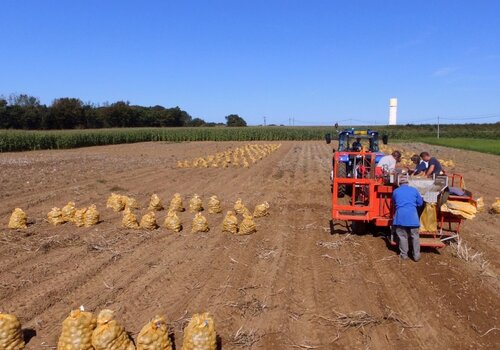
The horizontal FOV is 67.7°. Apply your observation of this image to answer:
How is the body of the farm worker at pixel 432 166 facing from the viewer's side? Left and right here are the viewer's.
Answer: facing to the left of the viewer

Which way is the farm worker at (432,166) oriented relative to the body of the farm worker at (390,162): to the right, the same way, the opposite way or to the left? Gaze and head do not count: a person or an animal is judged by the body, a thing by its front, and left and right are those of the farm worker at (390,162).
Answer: the opposite way

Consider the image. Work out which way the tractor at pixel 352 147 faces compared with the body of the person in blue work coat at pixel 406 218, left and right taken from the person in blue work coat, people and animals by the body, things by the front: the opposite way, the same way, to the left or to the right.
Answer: the same way

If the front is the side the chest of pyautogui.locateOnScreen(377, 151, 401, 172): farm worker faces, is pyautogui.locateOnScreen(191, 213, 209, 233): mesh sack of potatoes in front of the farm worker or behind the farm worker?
behind

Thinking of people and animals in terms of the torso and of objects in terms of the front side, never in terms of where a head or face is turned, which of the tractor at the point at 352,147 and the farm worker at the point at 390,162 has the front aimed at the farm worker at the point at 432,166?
the farm worker at the point at 390,162

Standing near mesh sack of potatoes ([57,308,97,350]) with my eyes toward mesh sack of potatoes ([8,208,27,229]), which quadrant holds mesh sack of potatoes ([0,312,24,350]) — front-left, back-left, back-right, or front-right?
front-left

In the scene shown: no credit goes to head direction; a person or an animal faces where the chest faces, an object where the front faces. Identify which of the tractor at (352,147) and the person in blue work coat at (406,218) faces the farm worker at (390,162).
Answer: the person in blue work coat

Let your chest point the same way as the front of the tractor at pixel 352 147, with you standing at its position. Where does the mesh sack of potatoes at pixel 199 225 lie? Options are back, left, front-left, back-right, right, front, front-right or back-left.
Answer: back-left

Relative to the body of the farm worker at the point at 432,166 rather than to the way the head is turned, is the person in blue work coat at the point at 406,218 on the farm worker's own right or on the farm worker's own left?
on the farm worker's own left

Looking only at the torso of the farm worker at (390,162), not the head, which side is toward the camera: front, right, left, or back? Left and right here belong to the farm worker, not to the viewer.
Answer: right

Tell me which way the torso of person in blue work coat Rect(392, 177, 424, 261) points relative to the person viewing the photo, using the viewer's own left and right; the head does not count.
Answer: facing away from the viewer

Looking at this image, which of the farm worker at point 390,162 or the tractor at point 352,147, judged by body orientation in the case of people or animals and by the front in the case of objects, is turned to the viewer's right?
the farm worker

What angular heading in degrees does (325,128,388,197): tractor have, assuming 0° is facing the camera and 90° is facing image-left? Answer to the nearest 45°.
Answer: approximately 180°

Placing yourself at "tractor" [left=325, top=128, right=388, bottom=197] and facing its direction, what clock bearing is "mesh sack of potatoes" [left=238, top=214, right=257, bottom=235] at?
The mesh sack of potatoes is roughly at 7 o'clock from the tractor.

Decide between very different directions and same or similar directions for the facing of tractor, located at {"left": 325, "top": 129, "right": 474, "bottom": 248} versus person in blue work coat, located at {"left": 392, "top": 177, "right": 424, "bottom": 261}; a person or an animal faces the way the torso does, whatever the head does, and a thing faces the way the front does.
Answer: same or similar directions
